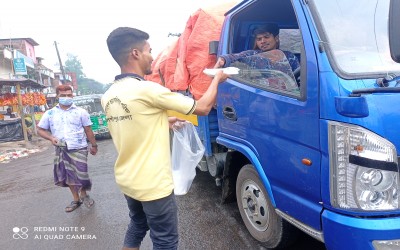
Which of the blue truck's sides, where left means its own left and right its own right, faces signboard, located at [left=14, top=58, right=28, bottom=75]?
back

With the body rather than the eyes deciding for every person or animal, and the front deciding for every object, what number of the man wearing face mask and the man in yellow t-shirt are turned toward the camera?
1

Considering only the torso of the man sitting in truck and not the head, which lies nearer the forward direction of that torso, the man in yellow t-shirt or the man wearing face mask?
the man in yellow t-shirt

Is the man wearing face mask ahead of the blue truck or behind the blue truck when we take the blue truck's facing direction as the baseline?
behind

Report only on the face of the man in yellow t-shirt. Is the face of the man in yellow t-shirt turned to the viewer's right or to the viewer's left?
to the viewer's right

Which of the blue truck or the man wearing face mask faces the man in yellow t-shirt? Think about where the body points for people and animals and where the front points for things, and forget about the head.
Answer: the man wearing face mask

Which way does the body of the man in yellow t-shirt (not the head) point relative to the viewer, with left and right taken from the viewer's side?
facing away from the viewer and to the right of the viewer

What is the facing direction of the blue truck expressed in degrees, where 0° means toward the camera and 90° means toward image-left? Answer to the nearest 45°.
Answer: approximately 315°

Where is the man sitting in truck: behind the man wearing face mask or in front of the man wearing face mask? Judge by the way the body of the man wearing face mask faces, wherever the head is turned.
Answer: in front
